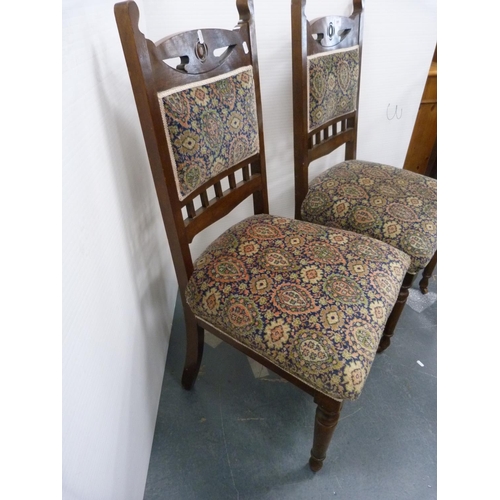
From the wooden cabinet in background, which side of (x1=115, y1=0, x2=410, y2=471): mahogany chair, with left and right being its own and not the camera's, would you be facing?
left

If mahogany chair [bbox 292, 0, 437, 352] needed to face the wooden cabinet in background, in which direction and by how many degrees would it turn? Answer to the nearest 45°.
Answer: approximately 135° to its left

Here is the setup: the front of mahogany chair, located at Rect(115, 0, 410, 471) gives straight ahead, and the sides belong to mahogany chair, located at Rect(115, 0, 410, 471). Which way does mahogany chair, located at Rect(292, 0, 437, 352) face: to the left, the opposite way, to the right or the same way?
the same way

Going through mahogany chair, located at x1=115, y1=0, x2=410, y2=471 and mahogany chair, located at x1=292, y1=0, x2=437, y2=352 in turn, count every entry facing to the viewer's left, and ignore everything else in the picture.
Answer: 0

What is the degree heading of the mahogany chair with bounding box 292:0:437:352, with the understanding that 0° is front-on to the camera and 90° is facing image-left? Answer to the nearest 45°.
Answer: approximately 315°
